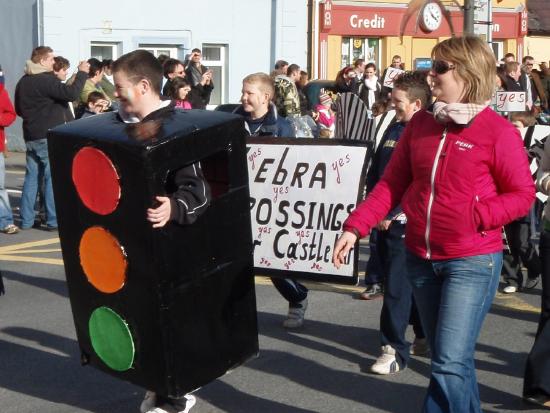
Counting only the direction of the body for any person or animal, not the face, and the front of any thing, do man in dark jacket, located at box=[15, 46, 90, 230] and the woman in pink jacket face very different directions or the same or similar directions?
very different directions

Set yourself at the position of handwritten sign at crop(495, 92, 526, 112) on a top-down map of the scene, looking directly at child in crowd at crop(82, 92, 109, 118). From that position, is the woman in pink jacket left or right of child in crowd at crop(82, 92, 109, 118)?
left

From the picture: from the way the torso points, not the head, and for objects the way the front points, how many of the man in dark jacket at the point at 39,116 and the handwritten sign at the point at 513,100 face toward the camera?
1

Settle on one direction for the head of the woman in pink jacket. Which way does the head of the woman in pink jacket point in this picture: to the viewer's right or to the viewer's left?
to the viewer's left

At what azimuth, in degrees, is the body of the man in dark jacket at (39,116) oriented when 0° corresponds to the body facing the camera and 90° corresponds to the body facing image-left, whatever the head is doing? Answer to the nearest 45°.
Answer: approximately 225°

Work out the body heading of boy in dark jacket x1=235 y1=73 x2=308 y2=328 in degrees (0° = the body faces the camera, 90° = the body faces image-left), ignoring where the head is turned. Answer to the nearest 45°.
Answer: approximately 45°

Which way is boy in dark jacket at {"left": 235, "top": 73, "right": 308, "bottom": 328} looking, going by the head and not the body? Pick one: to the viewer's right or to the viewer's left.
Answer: to the viewer's left

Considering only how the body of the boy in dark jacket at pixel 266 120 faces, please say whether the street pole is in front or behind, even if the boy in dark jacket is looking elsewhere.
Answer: behind

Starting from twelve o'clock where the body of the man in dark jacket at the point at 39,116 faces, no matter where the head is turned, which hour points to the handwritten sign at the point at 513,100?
The handwritten sign is roughly at 1 o'clock from the man in dark jacket.
